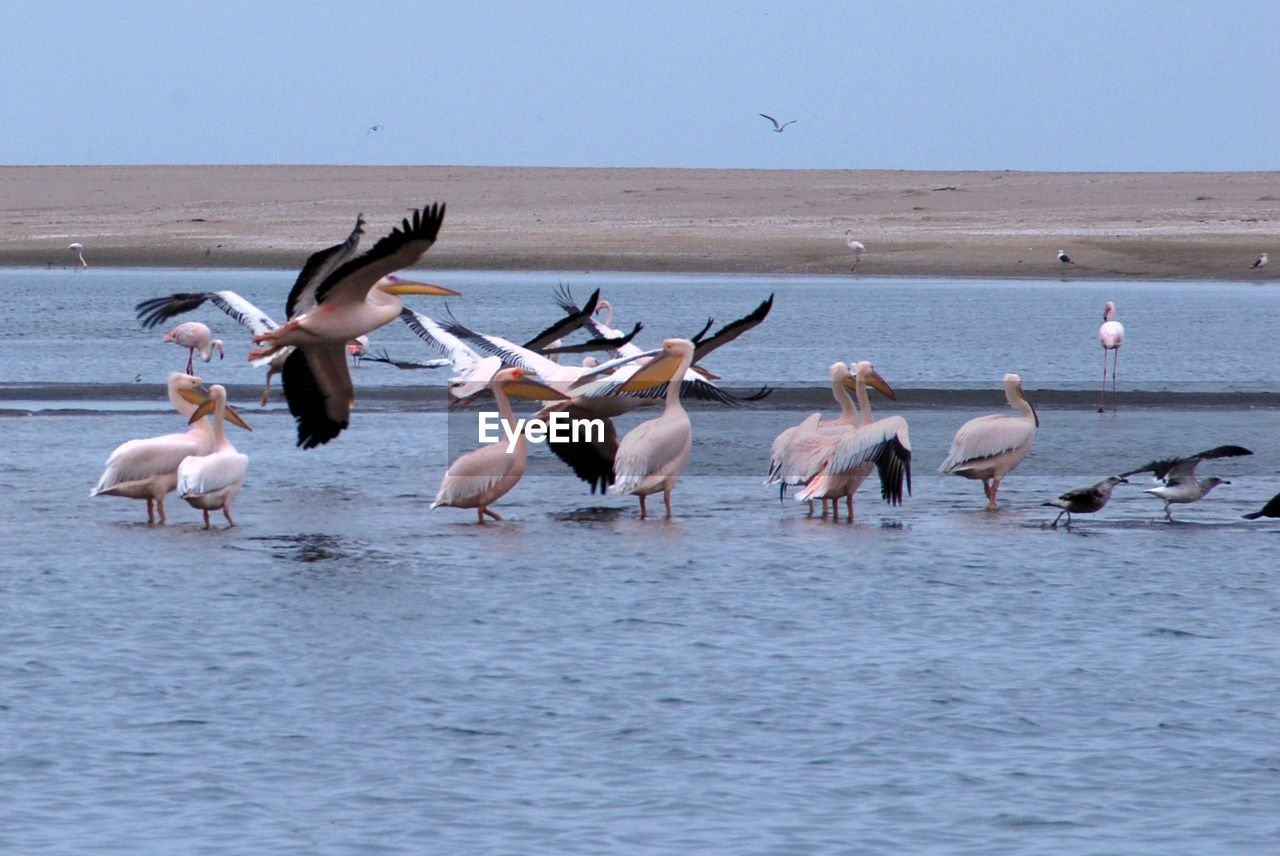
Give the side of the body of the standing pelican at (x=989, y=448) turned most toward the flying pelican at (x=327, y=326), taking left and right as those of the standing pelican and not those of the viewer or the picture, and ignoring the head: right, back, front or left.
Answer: back

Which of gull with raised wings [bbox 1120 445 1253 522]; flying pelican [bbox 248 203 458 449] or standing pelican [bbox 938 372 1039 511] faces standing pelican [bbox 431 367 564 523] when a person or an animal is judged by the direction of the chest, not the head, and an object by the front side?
flying pelican [bbox 248 203 458 449]

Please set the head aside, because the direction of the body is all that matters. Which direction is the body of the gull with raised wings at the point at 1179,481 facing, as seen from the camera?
to the viewer's right

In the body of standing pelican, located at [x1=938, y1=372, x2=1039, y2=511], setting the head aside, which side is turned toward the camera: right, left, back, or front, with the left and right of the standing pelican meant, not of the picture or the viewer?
right

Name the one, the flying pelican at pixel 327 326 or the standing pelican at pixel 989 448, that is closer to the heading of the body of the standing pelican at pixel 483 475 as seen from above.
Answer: the standing pelican

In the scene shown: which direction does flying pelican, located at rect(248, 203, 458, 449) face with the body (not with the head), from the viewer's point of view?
to the viewer's right

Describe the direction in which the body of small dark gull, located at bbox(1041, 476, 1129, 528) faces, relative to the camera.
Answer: to the viewer's right

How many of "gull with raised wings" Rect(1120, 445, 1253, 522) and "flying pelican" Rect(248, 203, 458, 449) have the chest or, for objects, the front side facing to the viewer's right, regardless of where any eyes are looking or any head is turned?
2

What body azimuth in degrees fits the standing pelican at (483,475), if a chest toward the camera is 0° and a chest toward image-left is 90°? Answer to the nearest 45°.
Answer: approximately 270°

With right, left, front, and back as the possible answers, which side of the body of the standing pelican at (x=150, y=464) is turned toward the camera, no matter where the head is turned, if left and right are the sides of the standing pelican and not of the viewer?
right

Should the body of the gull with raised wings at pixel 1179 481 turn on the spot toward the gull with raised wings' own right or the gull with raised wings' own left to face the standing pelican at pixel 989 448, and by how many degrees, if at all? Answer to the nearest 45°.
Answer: approximately 180°

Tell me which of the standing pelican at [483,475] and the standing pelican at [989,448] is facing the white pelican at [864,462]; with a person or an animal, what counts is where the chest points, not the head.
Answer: the standing pelican at [483,475]
